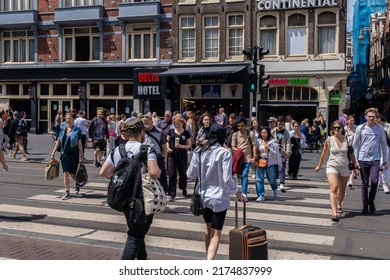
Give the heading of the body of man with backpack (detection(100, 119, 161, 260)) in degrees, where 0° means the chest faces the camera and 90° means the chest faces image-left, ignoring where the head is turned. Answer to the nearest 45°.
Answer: approximately 180°

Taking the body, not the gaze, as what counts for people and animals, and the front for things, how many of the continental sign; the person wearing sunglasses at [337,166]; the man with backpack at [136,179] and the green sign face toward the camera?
3

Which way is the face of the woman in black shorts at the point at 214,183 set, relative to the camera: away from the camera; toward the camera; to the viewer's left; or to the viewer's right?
away from the camera

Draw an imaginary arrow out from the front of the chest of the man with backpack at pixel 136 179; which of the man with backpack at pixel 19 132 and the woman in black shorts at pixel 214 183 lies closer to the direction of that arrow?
the man with backpack

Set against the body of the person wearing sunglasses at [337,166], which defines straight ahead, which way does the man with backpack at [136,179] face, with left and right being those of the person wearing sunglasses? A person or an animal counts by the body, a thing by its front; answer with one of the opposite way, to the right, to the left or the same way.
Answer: the opposite way

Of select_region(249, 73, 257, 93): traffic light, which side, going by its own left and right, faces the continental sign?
back

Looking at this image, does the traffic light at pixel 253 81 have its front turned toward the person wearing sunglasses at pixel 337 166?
yes

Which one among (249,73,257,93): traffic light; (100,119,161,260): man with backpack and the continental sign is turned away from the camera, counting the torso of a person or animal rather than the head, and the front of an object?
the man with backpack
